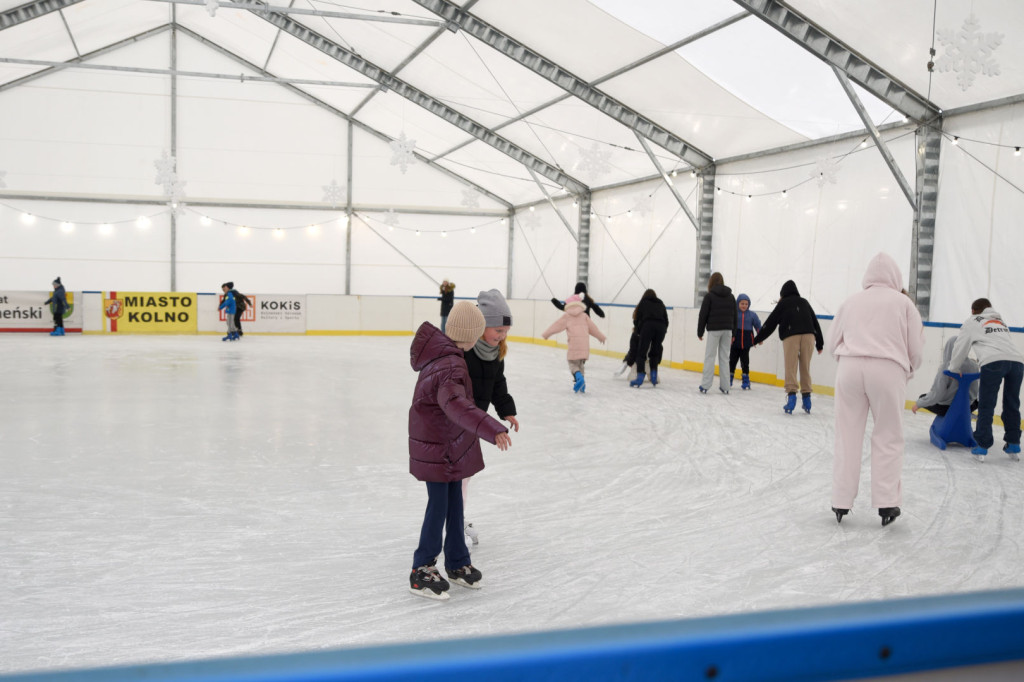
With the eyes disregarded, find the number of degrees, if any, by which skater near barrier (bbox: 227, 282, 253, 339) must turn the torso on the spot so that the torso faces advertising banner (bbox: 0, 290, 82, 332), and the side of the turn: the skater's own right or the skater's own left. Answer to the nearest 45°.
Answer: approximately 45° to the skater's own right

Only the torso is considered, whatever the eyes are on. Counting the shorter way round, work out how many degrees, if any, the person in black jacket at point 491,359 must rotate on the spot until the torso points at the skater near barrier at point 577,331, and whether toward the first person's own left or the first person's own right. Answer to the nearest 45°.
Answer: approximately 135° to the first person's own left

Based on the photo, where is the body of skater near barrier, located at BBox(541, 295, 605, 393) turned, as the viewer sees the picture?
away from the camera

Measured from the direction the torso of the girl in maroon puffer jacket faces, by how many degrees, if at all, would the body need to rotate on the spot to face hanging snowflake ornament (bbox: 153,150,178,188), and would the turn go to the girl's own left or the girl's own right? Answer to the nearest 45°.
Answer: approximately 135° to the girl's own left

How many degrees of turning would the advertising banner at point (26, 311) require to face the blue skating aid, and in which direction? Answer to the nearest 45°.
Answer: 0° — it already faces it

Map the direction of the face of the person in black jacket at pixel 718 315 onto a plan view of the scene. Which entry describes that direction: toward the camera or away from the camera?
away from the camera

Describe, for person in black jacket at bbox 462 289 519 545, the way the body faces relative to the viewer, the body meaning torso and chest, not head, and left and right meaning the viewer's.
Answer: facing the viewer and to the right of the viewer

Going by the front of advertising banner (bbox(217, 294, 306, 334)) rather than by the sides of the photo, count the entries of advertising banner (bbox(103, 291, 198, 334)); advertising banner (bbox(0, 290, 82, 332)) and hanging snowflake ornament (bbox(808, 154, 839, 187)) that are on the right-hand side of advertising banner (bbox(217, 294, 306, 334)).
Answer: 2

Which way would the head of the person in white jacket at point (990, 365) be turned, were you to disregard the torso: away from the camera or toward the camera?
away from the camera

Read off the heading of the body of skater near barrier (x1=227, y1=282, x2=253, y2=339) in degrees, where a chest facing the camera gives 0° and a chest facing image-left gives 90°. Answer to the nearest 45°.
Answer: approximately 90°

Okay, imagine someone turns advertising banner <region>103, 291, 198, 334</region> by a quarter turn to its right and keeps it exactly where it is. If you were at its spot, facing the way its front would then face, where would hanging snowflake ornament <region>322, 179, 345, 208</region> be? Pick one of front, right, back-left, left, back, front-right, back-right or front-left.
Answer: back

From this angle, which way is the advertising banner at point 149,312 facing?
toward the camera
